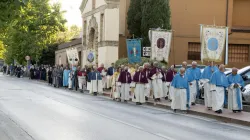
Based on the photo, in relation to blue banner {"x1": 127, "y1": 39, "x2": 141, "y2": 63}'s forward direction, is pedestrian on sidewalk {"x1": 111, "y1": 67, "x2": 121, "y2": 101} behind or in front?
in front

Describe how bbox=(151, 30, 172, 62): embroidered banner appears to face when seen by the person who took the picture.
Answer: facing the viewer

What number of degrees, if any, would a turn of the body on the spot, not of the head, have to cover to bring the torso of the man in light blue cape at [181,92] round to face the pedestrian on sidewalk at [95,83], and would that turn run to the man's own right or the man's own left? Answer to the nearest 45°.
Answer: approximately 135° to the man's own right

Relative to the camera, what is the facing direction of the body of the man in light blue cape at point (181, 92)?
toward the camera

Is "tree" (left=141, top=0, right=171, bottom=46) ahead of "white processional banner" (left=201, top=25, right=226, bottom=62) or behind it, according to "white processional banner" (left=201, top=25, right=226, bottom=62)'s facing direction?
behind

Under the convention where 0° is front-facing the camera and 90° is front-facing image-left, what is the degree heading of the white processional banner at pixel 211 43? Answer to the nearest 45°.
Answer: approximately 0°

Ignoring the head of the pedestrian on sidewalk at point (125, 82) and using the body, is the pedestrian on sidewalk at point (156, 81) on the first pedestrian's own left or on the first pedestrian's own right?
on the first pedestrian's own left

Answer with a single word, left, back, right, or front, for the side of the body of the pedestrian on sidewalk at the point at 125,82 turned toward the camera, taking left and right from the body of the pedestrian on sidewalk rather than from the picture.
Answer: front

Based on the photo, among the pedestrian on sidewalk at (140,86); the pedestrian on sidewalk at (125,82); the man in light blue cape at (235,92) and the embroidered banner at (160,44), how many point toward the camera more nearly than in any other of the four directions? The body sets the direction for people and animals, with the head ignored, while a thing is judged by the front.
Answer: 4
